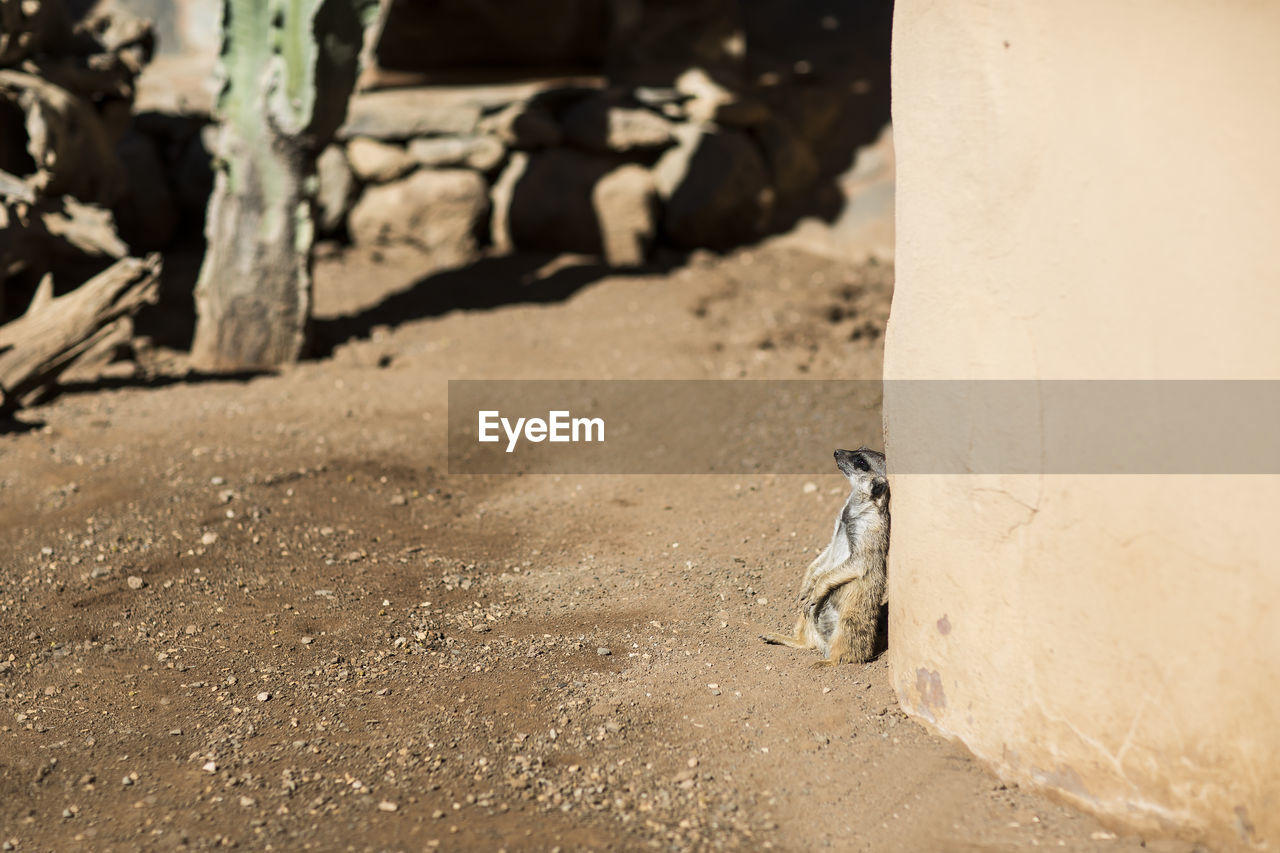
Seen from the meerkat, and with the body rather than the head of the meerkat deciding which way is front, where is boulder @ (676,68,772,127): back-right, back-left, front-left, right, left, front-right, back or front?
right

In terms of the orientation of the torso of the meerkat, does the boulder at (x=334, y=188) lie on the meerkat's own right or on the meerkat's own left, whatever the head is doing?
on the meerkat's own right

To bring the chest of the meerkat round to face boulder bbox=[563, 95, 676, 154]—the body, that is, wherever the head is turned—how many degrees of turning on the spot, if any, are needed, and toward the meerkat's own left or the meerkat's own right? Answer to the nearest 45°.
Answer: approximately 90° to the meerkat's own right

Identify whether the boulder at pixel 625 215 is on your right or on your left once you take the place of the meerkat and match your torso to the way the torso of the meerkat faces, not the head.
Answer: on your right

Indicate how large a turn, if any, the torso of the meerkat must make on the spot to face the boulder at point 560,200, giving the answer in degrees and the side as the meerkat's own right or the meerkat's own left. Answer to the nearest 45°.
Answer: approximately 90° to the meerkat's own right

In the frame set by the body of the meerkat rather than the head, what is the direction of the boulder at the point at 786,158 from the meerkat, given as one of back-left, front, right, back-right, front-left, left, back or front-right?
right

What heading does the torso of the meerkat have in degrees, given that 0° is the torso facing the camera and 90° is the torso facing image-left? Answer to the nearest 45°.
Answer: approximately 90°

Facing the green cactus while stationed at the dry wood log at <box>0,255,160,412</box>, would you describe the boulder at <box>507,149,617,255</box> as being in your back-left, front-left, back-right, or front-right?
front-left

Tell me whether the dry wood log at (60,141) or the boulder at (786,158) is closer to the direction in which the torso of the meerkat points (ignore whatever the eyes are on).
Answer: the dry wood log

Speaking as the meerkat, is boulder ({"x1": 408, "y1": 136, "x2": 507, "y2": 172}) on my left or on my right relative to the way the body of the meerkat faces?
on my right

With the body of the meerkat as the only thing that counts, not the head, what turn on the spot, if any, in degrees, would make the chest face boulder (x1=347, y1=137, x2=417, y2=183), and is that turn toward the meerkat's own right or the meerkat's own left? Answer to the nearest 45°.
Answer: approximately 45° to the meerkat's own right

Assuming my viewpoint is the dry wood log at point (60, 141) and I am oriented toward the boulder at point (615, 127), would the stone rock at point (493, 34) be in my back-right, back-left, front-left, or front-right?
front-left
